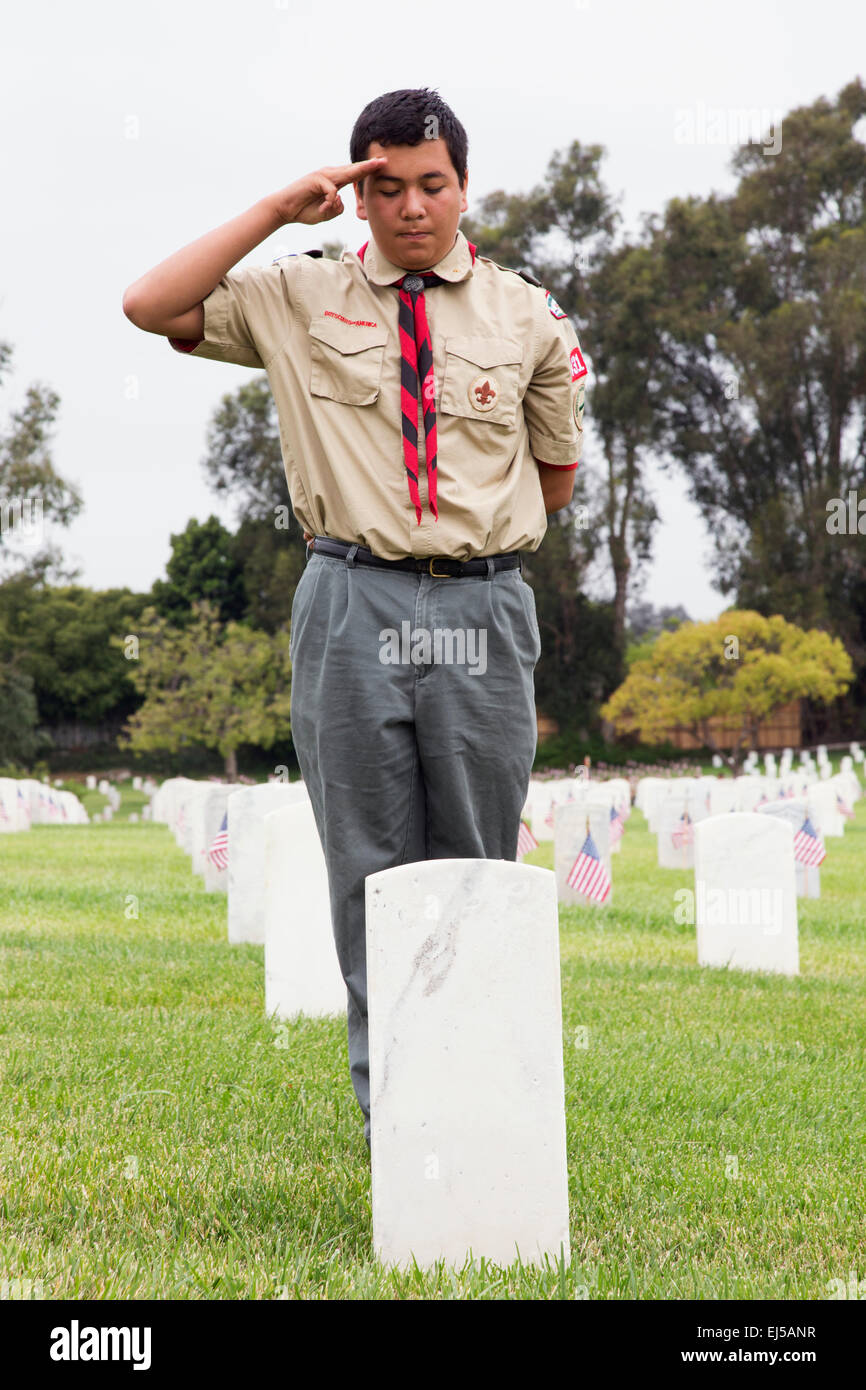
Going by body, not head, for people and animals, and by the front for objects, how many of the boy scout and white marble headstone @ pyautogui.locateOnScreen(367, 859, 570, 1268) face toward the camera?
1

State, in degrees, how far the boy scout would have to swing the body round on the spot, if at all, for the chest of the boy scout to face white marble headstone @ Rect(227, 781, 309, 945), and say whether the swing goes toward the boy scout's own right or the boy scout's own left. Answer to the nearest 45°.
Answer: approximately 180°

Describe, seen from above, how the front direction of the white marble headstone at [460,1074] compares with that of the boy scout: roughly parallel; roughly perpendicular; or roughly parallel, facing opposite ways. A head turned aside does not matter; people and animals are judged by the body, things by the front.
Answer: roughly parallel, facing opposite ways

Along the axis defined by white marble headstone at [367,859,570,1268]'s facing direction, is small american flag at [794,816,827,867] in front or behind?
in front

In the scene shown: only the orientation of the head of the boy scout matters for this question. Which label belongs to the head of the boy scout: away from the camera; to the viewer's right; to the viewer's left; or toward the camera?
toward the camera

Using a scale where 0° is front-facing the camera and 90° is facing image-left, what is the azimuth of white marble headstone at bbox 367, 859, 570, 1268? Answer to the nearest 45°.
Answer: approximately 180°

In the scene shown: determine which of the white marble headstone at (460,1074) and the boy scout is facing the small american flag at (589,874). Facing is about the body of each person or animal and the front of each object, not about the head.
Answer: the white marble headstone

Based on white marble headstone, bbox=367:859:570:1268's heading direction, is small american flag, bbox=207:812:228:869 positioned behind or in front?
in front

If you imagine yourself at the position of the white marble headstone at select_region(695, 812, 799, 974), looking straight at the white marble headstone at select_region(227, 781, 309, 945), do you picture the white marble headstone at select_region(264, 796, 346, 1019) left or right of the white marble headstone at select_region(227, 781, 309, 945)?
left

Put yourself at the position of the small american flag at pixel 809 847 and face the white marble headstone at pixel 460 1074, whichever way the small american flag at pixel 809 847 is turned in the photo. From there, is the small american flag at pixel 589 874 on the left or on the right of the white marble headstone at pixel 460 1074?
right

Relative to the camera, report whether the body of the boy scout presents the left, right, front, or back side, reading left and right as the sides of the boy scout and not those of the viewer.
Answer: front

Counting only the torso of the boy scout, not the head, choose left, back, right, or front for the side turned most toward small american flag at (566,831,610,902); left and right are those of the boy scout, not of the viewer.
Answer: back

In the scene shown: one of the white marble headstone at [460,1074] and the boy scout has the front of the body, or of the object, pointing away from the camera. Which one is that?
the white marble headstone
